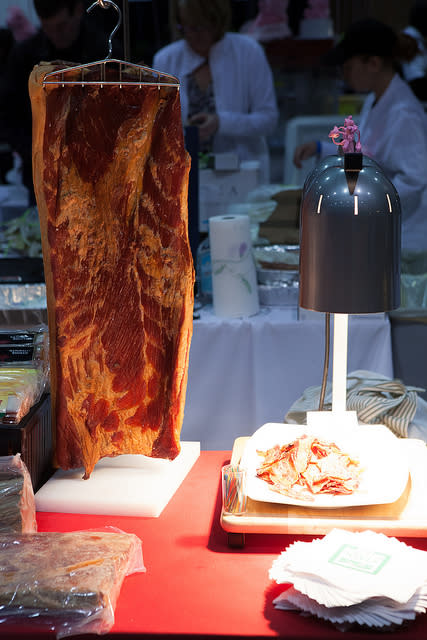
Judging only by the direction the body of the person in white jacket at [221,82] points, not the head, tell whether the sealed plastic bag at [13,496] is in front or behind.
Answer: in front

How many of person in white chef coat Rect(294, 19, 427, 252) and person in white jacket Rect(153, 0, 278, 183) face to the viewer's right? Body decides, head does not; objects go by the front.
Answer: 0

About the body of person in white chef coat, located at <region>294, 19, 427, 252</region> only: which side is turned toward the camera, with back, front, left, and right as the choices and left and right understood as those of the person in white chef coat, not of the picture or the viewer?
left

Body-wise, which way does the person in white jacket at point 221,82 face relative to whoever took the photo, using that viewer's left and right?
facing the viewer and to the left of the viewer

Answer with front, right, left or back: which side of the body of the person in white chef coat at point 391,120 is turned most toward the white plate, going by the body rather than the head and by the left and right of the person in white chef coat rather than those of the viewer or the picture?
left

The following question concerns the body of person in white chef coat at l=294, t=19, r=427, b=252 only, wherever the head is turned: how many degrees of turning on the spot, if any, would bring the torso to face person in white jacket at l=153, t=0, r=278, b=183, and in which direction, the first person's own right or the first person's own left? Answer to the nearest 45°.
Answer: approximately 45° to the first person's own right

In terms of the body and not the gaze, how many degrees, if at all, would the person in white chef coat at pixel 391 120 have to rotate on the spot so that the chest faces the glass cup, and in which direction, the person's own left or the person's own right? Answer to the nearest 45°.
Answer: approximately 90° to the person's own left

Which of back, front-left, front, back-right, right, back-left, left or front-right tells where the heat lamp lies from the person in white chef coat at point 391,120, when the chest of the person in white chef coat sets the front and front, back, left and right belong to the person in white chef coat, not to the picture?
left

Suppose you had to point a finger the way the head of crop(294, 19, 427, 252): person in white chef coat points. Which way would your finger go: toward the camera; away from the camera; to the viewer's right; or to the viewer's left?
to the viewer's left

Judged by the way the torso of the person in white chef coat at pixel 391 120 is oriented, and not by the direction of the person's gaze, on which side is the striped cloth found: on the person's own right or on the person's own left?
on the person's own left

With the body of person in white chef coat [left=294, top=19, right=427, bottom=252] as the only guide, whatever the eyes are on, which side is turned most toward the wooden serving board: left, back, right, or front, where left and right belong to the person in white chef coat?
left

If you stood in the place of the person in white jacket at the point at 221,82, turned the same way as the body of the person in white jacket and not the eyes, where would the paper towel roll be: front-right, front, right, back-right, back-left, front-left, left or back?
front-left
